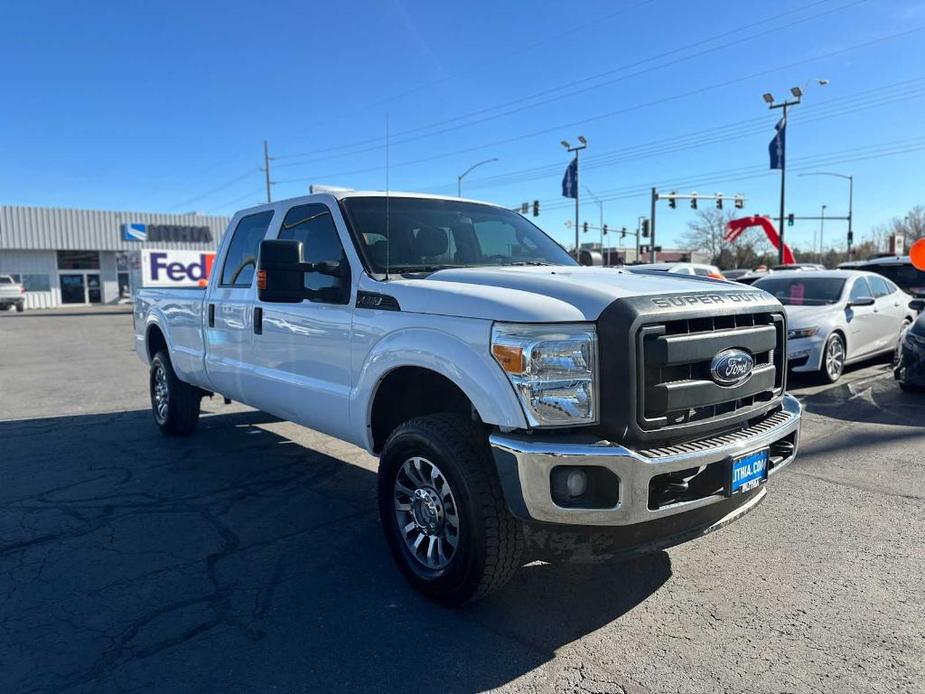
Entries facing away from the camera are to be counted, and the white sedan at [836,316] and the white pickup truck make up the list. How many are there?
0

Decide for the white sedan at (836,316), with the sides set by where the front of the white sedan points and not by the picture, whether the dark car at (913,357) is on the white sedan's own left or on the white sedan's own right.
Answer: on the white sedan's own left

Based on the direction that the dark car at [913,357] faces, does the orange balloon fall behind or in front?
behind

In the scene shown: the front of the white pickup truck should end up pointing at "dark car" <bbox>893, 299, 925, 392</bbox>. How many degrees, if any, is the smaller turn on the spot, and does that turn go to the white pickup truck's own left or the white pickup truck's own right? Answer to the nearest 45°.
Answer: approximately 90° to the white pickup truck's own left

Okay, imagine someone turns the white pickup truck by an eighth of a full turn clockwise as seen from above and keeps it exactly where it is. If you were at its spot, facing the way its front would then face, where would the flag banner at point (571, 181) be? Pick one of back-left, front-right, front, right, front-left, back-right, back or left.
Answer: back

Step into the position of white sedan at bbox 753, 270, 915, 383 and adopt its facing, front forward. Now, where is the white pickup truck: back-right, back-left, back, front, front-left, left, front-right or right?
front-left

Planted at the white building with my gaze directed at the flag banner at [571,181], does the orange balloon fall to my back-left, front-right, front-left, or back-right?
front-right

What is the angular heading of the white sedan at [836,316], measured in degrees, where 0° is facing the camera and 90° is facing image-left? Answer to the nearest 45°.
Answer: approximately 45°

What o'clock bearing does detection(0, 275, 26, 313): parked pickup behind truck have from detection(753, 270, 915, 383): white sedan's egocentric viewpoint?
The parked pickup behind truck is roughly at 2 o'clock from the white sedan.

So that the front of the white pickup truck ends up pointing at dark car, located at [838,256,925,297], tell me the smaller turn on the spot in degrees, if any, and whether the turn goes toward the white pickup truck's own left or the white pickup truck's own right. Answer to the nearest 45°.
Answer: approximately 90° to the white pickup truck's own left

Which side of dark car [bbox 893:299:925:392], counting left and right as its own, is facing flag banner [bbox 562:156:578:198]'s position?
right

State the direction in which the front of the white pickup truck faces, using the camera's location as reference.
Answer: facing the viewer and to the right of the viewer

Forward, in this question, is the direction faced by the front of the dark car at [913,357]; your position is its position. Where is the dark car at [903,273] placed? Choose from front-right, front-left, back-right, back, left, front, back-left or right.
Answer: back-right

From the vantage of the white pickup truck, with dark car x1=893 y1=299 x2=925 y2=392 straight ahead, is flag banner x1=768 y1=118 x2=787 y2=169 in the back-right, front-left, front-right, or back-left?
front-left

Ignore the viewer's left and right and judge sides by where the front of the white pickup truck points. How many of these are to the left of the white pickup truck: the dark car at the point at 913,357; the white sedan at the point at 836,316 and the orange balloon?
3

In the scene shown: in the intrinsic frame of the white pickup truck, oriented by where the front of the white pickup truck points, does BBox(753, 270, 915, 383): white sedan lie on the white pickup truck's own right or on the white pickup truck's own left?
on the white pickup truck's own left
